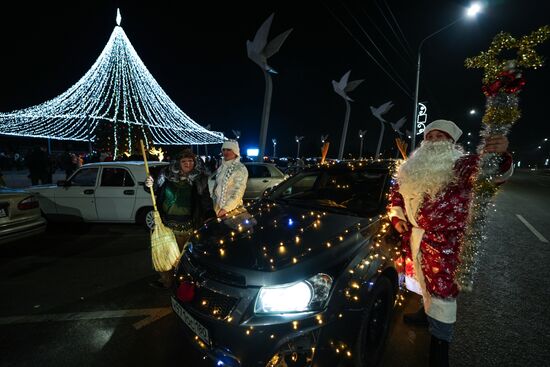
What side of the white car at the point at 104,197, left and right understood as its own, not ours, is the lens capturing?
left

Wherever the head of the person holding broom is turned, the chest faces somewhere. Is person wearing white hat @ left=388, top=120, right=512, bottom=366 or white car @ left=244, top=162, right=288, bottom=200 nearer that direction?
the person wearing white hat

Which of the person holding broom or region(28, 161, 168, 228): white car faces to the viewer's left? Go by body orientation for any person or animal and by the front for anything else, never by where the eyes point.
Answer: the white car

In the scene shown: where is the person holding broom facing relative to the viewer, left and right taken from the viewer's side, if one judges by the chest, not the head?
facing the viewer

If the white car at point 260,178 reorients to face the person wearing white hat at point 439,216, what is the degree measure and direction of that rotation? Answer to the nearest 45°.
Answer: approximately 90° to its left

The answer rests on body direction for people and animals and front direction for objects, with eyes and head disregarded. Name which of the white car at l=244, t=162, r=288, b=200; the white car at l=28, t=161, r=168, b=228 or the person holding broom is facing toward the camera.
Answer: the person holding broom

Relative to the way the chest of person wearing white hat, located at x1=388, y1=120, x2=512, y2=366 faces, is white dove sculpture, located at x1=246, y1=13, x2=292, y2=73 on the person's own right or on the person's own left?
on the person's own right

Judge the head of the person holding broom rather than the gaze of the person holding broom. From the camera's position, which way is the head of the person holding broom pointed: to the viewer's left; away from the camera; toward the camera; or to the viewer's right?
toward the camera

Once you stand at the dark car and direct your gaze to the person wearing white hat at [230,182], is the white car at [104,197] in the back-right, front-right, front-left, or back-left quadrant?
front-left

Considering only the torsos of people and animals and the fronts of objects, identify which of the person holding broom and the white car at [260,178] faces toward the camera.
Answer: the person holding broom

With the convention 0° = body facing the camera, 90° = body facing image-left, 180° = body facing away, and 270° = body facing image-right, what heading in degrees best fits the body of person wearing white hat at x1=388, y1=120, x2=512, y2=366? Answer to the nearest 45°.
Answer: approximately 45°

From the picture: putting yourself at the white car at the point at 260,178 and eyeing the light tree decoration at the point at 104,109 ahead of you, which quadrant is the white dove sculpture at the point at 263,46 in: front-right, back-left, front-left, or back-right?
front-right

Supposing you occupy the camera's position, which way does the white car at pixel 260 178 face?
facing to the left of the viewer
